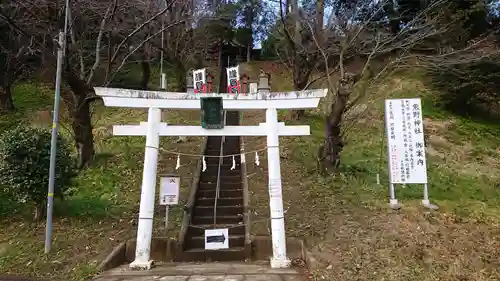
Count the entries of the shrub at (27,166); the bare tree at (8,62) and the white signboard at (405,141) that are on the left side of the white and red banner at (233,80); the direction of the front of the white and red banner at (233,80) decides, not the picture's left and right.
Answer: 1

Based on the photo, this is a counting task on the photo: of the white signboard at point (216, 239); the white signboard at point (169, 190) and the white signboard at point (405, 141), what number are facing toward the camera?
3

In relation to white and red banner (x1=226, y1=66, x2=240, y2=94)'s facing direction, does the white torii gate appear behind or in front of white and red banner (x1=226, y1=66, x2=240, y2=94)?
in front

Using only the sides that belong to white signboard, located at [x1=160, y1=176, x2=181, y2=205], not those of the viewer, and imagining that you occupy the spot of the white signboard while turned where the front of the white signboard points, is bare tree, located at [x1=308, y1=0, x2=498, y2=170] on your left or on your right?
on your left

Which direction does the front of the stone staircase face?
toward the camera

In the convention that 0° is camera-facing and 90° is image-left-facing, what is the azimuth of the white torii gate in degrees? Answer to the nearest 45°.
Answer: approximately 0°

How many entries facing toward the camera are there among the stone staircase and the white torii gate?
2

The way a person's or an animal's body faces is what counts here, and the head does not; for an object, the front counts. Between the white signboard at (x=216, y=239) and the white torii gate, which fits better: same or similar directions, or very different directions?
same or similar directions

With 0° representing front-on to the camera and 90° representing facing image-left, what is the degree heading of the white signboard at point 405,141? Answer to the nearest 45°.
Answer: approximately 0°

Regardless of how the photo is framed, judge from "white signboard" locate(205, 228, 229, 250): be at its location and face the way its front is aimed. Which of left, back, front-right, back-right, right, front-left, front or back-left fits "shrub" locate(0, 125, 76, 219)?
right

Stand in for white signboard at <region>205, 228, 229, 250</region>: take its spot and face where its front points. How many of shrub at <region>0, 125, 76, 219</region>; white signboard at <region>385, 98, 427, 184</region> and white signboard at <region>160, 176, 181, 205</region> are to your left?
1

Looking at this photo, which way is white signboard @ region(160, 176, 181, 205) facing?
toward the camera

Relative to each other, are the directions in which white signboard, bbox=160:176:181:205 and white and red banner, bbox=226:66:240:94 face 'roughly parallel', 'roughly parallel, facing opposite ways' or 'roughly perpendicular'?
roughly parallel

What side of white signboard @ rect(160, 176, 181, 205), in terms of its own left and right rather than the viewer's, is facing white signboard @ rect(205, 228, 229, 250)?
left
